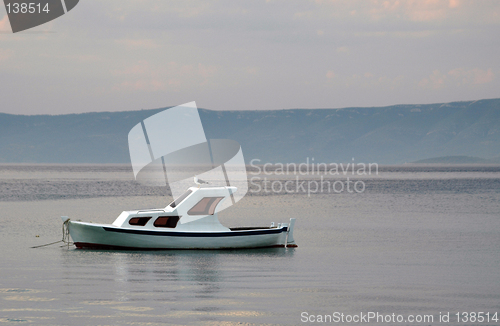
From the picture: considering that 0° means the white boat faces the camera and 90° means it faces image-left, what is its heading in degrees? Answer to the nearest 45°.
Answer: approximately 90°
